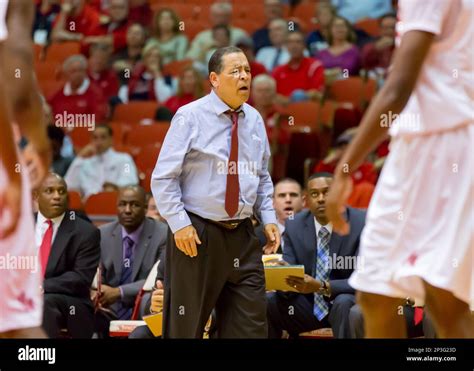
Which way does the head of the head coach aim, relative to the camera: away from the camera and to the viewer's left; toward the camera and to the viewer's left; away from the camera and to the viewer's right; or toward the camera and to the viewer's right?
toward the camera and to the viewer's right

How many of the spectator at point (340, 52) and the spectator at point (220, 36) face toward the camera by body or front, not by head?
2

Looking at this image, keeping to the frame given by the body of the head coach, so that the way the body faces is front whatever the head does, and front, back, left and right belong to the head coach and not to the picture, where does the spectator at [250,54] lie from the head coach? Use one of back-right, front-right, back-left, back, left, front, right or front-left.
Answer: back-left

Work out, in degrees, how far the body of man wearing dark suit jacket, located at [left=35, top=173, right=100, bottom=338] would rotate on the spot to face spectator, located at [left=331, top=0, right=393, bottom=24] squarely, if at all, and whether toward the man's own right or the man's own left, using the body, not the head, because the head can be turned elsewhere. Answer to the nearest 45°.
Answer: approximately 180°

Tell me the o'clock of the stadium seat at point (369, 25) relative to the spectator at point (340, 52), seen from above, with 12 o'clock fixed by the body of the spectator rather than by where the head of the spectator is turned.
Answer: The stadium seat is roughly at 7 o'clock from the spectator.

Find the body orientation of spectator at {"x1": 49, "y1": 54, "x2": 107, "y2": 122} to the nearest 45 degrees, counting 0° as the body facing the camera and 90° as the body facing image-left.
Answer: approximately 0°

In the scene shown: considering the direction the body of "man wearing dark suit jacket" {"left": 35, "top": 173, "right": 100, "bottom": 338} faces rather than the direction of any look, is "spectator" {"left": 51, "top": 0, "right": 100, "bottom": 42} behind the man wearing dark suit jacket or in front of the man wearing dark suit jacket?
behind

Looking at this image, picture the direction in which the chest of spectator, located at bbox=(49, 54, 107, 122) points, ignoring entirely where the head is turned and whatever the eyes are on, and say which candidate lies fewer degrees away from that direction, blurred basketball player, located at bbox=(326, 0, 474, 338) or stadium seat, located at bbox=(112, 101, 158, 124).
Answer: the blurred basketball player

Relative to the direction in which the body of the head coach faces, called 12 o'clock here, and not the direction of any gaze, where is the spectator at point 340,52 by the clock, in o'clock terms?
The spectator is roughly at 8 o'clock from the head coach.

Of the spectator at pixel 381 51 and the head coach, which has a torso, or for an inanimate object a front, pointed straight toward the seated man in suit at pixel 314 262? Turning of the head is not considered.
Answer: the spectator

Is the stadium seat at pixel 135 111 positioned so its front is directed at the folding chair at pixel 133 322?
yes
